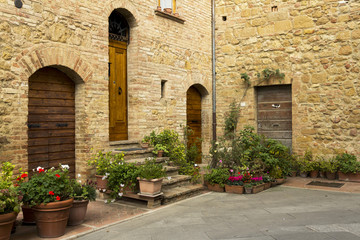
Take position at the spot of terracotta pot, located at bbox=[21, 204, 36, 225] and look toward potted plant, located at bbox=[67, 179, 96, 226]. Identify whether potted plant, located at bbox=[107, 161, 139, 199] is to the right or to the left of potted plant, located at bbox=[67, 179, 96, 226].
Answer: left

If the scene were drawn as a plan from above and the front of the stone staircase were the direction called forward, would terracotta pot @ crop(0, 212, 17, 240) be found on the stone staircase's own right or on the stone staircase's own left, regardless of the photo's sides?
on the stone staircase's own right

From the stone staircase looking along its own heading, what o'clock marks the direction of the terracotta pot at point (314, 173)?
The terracotta pot is roughly at 10 o'clock from the stone staircase.

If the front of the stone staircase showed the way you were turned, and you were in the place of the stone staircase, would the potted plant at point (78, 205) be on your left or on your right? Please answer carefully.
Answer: on your right

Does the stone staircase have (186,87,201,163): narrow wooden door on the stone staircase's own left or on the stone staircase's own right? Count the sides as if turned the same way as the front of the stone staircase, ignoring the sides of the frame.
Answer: on the stone staircase's own left

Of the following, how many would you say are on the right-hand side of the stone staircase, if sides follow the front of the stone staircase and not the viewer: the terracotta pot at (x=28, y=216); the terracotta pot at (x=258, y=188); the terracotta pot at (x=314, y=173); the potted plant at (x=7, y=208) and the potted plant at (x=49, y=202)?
3

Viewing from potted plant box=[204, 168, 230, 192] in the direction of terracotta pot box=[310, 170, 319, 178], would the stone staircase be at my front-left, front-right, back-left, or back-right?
back-left

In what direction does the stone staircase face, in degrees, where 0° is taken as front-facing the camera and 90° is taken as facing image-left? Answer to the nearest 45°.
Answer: approximately 315°

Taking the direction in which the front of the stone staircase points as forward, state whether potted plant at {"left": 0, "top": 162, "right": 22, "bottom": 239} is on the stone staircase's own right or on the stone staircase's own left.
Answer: on the stone staircase's own right

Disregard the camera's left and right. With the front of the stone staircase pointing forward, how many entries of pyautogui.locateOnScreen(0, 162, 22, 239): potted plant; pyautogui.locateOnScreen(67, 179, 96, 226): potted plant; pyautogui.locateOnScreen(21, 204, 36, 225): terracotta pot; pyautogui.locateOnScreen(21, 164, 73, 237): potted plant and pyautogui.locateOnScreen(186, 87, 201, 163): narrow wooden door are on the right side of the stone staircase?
4

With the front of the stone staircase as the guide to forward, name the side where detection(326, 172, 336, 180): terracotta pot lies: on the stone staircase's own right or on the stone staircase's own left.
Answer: on the stone staircase's own left
